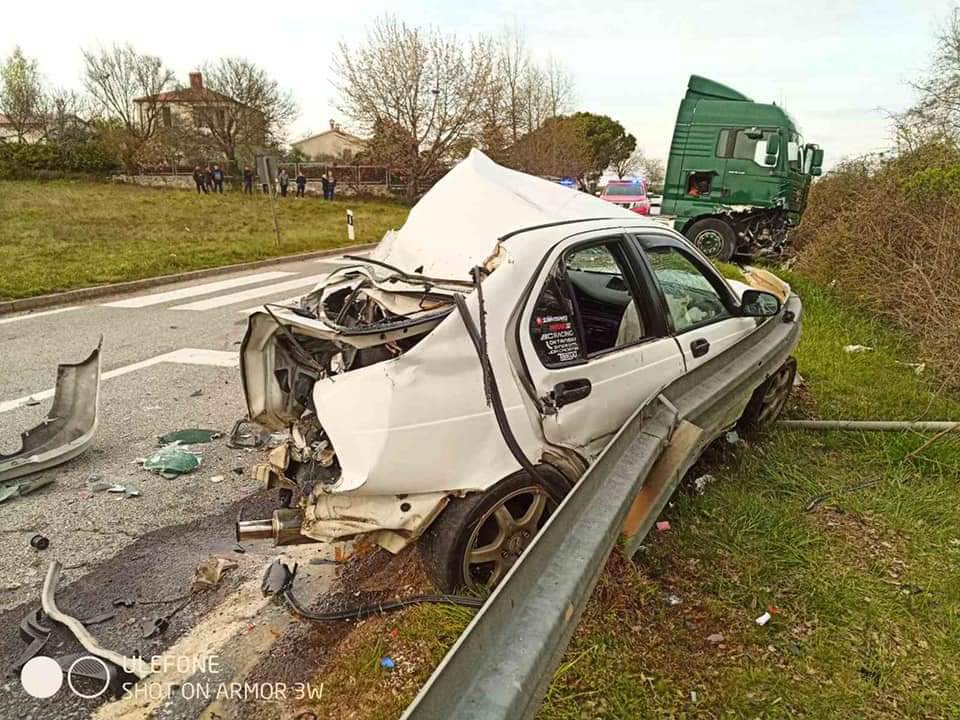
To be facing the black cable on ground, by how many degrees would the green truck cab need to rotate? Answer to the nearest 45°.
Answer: approximately 90° to its right

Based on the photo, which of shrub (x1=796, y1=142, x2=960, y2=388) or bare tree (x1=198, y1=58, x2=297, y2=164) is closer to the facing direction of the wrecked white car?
the shrub

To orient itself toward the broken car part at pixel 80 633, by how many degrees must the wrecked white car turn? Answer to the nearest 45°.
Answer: approximately 135° to its left

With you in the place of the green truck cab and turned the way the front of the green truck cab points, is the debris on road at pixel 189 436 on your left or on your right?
on your right

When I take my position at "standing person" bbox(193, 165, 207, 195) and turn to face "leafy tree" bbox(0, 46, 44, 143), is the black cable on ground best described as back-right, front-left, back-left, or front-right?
back-left

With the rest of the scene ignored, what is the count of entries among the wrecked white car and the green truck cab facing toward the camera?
0

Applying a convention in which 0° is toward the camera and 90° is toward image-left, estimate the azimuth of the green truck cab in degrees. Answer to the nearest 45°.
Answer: approximately 270°

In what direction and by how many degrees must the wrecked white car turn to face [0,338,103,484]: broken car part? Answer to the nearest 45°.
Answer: approximately 90° to its left

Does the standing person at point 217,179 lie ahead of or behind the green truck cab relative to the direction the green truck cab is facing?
behind

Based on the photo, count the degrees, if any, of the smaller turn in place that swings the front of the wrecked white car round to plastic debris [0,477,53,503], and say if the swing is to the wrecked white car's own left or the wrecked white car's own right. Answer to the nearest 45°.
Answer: approximately 135° to the wrecked white car's own left

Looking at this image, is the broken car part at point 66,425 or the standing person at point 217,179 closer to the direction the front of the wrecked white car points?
the standing person

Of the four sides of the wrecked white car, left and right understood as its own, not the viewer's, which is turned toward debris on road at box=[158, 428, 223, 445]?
left

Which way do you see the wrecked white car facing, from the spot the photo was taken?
facing away from the viewer and to the right of the viewer

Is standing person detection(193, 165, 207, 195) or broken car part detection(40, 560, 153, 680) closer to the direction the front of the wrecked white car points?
the standing person

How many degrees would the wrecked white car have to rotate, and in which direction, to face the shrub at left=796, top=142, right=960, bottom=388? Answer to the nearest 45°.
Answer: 0° — it already faces it
